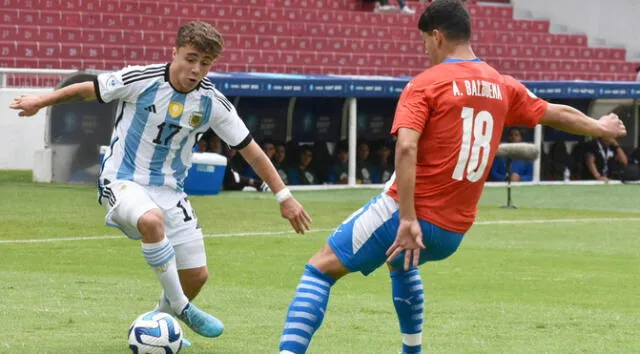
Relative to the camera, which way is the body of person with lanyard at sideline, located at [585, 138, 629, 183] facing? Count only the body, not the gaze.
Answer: toward the camera

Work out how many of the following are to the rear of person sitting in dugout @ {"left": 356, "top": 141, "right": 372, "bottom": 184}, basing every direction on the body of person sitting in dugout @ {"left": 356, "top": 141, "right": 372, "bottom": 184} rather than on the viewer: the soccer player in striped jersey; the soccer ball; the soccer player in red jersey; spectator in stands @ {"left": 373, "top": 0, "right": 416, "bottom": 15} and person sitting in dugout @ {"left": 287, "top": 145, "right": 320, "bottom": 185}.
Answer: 1

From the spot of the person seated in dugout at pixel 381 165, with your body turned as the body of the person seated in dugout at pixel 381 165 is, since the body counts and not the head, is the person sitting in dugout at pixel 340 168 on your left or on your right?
on your right

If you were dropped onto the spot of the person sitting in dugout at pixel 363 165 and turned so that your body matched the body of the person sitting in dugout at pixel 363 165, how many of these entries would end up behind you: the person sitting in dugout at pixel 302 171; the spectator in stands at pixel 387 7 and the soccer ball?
1

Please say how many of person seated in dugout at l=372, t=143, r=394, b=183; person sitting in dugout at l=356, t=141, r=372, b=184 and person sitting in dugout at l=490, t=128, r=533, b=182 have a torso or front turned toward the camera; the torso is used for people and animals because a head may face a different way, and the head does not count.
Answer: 3

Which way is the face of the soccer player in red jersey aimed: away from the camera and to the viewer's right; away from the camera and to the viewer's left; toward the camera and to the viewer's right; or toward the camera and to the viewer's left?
away from the camera and to the viewer's left

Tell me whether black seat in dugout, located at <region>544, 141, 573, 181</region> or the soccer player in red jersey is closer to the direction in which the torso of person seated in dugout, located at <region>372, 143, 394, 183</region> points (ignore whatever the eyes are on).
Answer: the soccer player in red jersey

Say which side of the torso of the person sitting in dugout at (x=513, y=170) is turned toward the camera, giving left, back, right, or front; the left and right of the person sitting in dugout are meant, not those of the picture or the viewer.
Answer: front

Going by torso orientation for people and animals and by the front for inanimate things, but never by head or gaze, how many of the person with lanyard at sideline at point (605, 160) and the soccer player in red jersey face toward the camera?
1

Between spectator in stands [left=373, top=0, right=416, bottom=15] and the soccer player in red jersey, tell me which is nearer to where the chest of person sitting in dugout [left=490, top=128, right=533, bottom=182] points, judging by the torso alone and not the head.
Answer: the soccer player in red jersey

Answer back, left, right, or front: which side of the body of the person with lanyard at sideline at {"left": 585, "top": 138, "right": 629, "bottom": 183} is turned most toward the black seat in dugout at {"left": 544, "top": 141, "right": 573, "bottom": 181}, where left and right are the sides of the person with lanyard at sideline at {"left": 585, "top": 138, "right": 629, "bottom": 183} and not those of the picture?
right

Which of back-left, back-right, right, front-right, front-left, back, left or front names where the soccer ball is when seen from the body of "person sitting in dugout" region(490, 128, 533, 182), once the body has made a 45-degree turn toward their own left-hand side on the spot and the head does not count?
front-right

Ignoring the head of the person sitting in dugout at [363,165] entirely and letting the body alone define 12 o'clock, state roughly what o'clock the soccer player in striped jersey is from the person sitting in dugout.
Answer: The soccer player in striped jersey is roughly at 12 o'clock from the person sitting in dugout.

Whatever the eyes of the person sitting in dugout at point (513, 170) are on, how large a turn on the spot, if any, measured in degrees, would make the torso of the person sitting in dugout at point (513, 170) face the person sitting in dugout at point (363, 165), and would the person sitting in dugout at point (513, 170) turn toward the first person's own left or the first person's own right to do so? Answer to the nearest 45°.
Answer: approximately 45° to the first person's own right

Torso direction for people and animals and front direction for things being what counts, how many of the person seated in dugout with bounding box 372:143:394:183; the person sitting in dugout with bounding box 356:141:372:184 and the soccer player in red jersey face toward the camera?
2

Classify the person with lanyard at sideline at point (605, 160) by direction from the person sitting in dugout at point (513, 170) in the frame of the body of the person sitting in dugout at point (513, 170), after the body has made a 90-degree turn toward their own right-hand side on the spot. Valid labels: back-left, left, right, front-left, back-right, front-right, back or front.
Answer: back-right

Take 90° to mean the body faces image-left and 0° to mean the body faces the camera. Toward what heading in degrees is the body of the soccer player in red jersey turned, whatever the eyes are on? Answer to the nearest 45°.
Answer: approximately 135°

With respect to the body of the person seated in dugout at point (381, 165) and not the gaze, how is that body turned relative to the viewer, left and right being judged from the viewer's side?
facing the viewer
